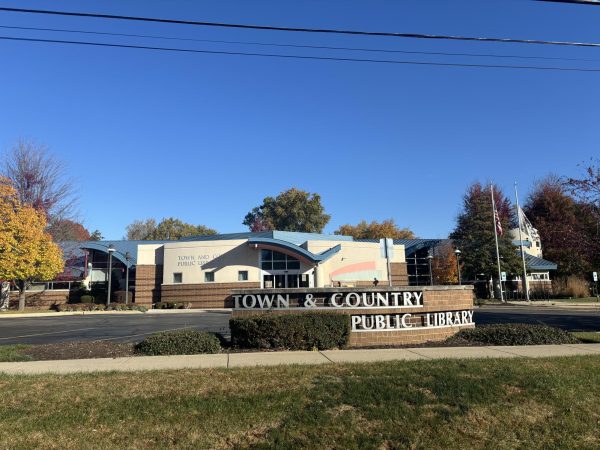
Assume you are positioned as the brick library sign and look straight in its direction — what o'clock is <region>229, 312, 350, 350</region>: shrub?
The shrub is roughly at 2 o'clock from the brick library sign.

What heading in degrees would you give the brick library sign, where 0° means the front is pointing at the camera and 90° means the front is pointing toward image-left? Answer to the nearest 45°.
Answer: approximately 0°

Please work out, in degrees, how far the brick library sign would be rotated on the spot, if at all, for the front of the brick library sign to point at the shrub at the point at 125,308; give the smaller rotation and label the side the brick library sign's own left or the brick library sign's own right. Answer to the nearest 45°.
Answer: approximately 135° to the brick library sign's own right

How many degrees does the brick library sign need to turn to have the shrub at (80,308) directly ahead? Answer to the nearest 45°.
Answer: approximately 135° to its right

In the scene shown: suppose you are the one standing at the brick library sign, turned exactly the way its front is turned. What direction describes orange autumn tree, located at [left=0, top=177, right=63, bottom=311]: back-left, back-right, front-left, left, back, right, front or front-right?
back-right

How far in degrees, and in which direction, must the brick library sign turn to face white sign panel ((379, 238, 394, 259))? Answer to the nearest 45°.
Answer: approximately 180°

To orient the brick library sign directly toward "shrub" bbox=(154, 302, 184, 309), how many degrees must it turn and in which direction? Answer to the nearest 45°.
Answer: approximately 135° to its right

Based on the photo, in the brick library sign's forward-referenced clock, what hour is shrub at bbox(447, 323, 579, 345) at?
The shrub is roughly at 9 o'clock from the brick library sign.

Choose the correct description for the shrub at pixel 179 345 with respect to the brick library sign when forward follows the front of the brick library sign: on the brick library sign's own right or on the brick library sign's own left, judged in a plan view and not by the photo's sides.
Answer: on the brick library sign's own right

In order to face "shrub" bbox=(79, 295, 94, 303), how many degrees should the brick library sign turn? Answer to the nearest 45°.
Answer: approximately 135° to its right
